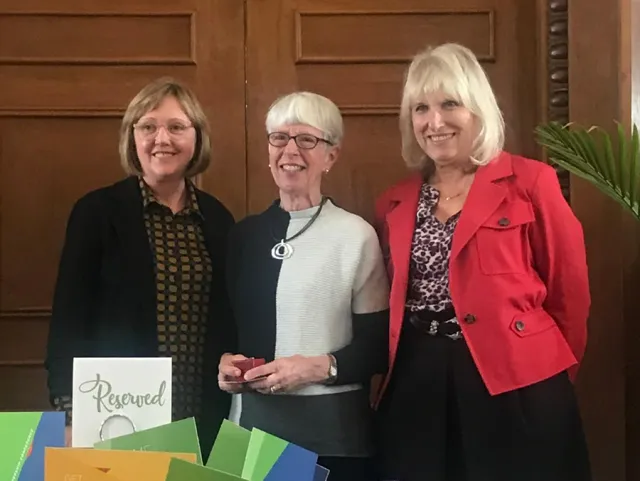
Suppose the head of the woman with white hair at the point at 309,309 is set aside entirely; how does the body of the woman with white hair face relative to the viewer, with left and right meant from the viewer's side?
facing the viewer and to the left of the viewer

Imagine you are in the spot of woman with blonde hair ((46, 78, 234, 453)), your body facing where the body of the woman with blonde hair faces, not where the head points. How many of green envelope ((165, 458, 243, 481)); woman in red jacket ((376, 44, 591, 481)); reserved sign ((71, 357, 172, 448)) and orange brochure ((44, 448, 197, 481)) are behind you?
0

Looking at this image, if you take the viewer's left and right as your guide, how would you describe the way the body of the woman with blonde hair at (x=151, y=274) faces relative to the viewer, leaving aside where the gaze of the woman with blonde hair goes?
facing the viewer and to the right of the viewer

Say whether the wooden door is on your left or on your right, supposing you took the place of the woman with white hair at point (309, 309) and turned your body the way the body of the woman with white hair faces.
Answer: on your right

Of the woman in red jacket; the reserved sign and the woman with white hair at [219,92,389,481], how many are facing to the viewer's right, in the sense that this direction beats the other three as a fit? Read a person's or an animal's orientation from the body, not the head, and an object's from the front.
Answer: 0

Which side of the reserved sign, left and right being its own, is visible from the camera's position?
front

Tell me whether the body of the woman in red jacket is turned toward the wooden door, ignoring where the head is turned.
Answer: no

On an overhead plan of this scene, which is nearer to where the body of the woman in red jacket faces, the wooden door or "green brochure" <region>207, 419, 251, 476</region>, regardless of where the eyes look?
the green brochure

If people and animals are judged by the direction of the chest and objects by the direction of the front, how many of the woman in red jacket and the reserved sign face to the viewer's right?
0

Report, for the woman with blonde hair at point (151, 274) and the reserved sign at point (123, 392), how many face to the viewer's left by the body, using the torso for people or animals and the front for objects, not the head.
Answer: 0

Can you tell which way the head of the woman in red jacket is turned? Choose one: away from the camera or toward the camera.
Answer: toward the camera
